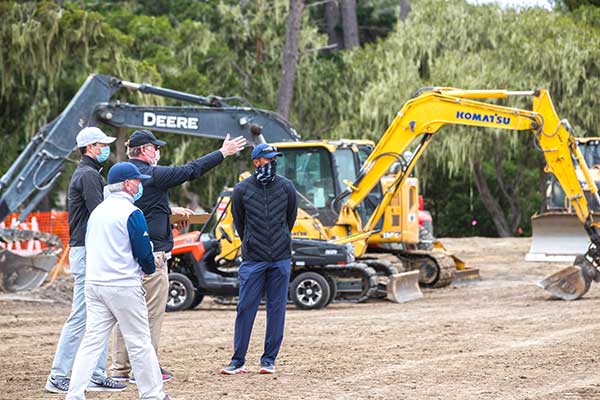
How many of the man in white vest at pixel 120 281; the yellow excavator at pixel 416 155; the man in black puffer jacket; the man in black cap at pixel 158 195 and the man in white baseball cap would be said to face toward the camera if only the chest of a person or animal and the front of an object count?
1

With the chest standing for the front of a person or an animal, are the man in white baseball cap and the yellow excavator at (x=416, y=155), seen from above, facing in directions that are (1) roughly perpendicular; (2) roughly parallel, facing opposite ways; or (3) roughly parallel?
roughly parallel

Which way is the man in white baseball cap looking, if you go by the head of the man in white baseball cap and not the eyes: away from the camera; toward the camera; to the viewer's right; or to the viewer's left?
to the viewer's right

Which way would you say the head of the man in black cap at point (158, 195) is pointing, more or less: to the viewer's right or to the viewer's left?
to the viewer's right

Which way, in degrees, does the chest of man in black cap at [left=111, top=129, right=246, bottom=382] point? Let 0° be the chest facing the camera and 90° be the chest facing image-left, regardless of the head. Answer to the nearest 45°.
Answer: approximately 270°

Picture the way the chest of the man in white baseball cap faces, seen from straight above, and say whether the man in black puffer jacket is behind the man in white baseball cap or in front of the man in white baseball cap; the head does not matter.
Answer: in front

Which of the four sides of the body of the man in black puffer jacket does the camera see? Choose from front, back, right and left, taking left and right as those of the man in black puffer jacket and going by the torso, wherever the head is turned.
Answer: front

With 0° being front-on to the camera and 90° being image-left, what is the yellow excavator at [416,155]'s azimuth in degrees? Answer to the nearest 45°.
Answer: approximately 270°

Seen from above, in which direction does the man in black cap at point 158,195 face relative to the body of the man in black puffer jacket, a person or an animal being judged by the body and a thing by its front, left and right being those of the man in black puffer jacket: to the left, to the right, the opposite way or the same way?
to the left

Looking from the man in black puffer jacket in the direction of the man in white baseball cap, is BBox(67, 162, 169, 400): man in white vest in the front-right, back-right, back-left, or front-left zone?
front-left

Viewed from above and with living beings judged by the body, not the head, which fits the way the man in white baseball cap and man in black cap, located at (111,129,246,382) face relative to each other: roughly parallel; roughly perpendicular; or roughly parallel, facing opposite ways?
roughly parallel

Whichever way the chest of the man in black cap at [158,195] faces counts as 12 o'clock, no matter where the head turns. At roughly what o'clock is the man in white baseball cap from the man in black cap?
The man in white baseball cap is roughly at 6 o'clock from the man in black cap.

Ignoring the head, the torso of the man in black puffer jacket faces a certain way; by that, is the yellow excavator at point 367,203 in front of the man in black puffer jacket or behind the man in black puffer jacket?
behind

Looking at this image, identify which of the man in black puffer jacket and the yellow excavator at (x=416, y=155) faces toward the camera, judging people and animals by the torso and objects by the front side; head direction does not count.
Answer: the man in black puffer jacket

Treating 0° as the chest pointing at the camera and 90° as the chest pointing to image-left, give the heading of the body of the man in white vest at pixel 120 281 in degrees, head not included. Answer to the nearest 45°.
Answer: approximately 225°

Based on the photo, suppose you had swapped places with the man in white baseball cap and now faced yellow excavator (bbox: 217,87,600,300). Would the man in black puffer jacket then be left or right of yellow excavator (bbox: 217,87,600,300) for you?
right

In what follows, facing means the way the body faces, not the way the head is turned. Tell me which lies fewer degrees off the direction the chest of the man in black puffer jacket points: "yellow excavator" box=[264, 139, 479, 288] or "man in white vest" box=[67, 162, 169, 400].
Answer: the man in white vest
